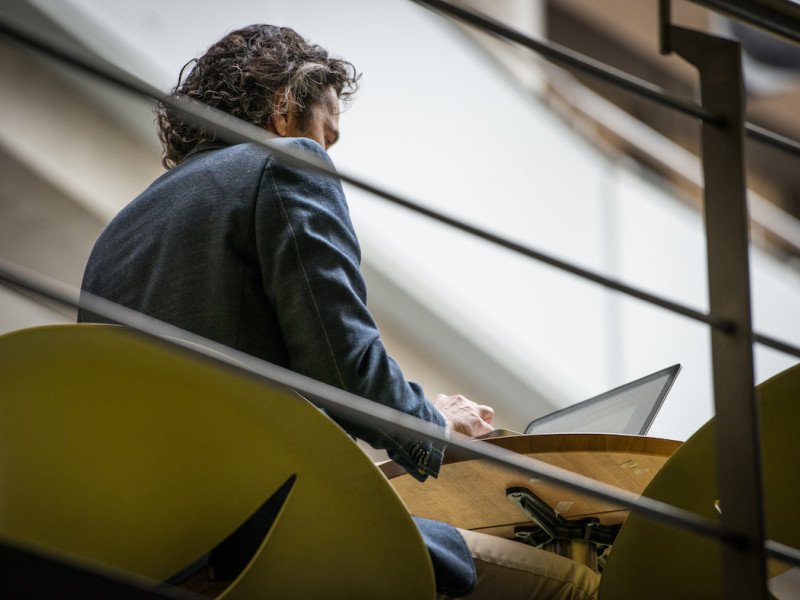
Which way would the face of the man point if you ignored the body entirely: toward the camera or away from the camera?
away from the camera

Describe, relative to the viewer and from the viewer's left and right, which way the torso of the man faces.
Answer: facing away from the viewer and to the right of the viewer

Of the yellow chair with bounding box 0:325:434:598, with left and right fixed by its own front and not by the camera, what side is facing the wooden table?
front

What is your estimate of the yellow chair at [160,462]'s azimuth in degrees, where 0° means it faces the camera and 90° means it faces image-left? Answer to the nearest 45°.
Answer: approximately 225°
